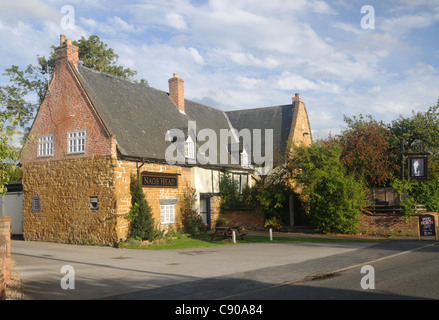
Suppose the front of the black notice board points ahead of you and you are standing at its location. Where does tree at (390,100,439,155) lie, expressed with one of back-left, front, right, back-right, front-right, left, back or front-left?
back

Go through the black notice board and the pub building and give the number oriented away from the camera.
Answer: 0

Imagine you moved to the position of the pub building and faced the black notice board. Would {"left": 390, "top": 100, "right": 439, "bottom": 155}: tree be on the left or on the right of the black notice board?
left

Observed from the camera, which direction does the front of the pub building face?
facing the viewer and to the right of the viewer

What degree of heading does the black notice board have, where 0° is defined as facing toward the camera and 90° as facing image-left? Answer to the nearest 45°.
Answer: approximately 0°

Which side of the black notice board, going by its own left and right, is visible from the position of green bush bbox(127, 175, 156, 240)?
right

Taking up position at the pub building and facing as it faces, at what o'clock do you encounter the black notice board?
The black notice board is roughly at 11 o'clock from the pub building.

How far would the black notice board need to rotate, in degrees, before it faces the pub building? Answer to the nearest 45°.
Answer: approximately 90° to its right
